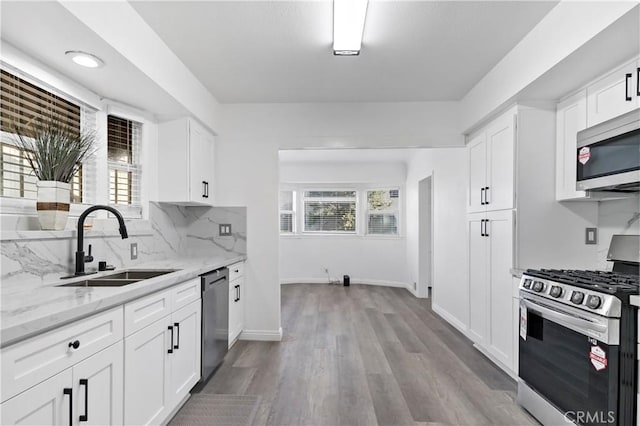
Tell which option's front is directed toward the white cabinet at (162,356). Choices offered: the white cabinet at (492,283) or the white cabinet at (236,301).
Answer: the white cabinet at (492,283)

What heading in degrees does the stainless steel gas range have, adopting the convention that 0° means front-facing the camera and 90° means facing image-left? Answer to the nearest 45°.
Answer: approximately 45°

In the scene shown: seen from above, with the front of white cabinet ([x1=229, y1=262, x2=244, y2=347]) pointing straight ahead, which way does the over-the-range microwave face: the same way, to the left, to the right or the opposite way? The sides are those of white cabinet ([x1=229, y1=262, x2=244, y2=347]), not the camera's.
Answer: the opposite way

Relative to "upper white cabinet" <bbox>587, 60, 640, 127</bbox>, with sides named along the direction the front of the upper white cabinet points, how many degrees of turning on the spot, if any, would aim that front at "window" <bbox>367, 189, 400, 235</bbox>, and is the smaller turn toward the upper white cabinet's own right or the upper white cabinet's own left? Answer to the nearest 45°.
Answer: approximately 90° to the upper white cabinet's own right

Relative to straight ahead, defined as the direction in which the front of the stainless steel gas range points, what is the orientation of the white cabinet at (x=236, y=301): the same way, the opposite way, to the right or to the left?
the opposite way

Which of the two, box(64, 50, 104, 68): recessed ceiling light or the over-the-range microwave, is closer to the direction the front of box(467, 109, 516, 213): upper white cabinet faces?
the recessed ceiling light

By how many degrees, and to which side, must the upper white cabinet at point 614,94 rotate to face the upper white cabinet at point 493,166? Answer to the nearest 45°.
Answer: approximately 90° to its right

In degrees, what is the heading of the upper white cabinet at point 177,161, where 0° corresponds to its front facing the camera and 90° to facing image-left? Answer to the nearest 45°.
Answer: approximately 315°

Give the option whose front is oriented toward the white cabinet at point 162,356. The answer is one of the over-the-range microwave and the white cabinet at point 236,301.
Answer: the over-the-range microwave
